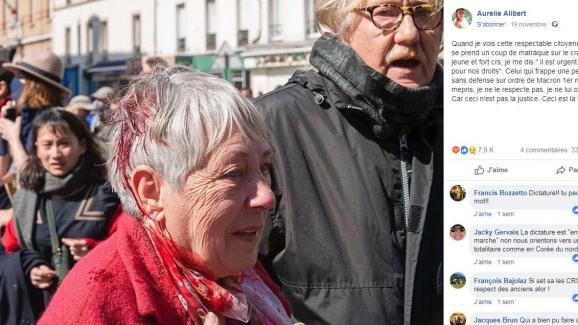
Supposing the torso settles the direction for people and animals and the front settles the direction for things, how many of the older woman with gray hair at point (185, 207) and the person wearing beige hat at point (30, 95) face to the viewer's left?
1

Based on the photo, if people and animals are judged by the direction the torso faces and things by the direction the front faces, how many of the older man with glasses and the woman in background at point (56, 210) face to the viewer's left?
0

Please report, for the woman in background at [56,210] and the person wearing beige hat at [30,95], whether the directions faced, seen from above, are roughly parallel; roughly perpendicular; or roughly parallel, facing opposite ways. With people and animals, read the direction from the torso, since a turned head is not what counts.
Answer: roughly perpendicular

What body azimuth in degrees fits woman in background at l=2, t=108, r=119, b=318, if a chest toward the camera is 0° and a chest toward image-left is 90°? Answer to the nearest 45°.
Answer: approximately 0°

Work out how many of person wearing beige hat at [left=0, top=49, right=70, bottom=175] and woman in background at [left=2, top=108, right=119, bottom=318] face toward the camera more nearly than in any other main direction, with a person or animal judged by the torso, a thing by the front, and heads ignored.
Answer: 1

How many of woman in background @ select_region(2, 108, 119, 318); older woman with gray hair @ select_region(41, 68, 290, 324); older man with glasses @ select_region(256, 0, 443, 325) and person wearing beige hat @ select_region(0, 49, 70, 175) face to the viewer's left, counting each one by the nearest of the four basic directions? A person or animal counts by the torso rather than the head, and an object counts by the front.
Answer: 1

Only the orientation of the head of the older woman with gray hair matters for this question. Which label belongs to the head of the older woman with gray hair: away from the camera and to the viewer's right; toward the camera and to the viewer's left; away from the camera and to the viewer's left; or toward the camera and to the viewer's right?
toward the camera and to the viewer's right

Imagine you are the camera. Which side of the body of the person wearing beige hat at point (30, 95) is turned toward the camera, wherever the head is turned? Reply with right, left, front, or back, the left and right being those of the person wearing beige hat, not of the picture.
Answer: left

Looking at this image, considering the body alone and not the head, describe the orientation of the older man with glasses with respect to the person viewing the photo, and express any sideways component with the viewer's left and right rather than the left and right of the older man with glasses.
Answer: facing the viewer and to the right of the viewer
